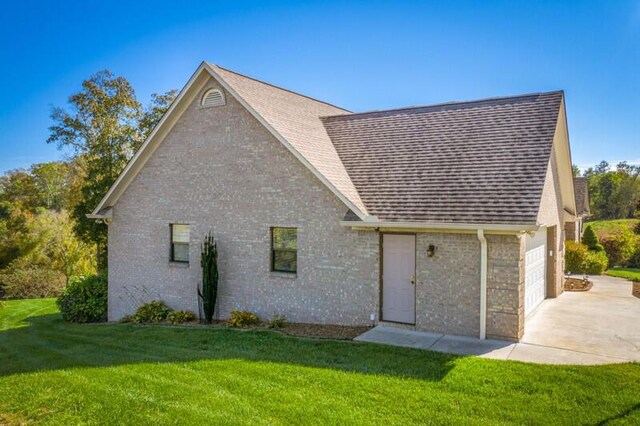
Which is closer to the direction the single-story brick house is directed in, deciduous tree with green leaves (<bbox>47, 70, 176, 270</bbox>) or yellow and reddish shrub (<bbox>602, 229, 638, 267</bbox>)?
the yellow and reddish shrub

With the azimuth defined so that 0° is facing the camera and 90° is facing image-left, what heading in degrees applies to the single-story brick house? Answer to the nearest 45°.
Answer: approximately 270°

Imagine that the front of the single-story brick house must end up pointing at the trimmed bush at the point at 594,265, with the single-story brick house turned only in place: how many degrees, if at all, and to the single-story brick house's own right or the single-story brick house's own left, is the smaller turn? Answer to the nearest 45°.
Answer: approximately 45° to the single-story brick house's own left

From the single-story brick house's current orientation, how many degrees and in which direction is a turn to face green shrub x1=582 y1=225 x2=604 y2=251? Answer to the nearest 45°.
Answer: approximately 45° to its left

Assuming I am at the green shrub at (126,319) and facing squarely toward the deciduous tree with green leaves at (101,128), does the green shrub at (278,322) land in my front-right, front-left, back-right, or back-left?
back-right

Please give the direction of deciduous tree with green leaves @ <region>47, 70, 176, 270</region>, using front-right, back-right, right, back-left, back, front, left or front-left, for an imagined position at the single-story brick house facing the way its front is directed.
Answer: back-left

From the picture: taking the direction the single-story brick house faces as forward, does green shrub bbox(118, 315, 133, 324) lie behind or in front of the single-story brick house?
behind
